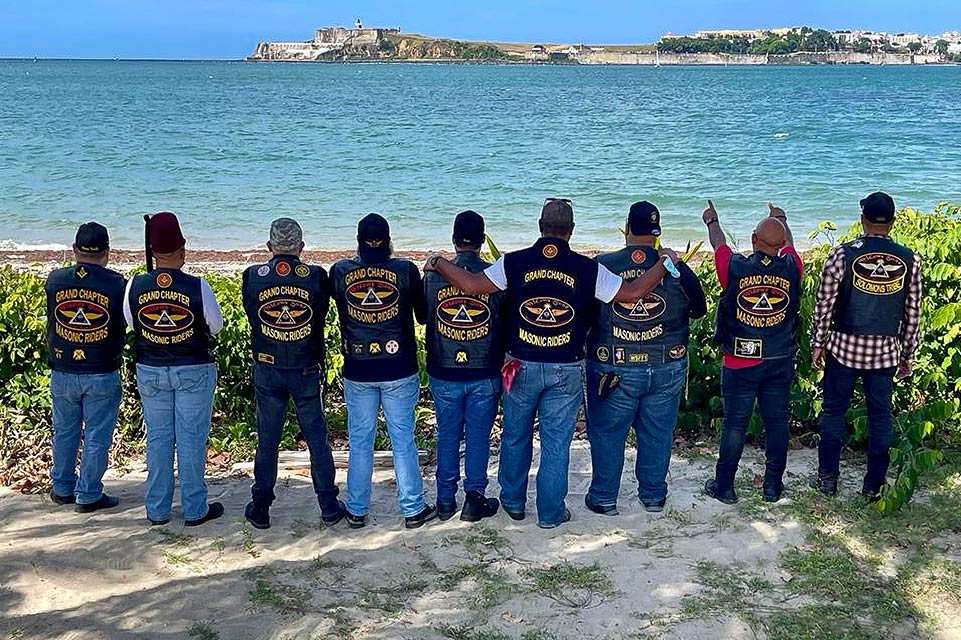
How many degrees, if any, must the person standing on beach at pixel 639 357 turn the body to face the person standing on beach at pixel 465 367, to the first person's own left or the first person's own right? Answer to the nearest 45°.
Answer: approximately 90° to the first person's own left

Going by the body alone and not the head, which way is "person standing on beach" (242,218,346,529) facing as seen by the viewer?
away from the camera

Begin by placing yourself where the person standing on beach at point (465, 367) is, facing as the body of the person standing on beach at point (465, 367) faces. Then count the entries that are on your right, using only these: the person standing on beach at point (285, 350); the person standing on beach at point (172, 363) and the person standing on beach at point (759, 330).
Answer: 1

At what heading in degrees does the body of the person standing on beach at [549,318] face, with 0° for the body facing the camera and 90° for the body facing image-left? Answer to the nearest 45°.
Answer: approximately 180°

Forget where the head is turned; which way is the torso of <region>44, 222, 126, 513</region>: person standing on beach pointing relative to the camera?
away from the camera

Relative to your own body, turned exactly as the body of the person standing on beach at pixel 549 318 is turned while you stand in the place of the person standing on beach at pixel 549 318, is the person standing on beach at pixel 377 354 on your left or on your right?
on your left

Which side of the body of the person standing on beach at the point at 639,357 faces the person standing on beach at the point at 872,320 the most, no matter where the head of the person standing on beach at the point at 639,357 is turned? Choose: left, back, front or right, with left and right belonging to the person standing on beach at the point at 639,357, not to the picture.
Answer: right

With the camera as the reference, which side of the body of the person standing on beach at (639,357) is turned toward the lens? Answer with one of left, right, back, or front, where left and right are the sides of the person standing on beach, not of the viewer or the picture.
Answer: back

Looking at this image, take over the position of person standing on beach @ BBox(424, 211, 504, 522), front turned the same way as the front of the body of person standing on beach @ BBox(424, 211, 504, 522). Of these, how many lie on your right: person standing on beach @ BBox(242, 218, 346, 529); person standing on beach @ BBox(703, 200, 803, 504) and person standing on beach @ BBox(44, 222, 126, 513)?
1

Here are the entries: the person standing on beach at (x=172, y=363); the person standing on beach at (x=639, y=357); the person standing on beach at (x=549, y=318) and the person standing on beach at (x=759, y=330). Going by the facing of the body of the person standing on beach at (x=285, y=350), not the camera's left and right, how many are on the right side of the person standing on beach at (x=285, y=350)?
3

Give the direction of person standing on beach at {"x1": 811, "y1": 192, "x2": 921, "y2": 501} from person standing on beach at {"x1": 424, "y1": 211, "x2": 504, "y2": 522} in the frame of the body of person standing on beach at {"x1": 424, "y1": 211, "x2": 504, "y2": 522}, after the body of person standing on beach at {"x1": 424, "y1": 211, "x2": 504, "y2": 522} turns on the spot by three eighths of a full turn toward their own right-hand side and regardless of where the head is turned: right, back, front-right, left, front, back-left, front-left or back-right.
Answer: front-left

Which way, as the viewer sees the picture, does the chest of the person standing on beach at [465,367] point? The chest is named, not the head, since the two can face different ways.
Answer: away from the camera

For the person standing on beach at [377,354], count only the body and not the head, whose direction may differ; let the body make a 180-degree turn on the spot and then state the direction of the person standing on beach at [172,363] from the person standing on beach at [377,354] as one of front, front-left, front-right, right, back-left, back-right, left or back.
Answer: right

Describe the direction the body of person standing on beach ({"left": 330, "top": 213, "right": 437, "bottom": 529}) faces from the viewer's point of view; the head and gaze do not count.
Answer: away from the camera

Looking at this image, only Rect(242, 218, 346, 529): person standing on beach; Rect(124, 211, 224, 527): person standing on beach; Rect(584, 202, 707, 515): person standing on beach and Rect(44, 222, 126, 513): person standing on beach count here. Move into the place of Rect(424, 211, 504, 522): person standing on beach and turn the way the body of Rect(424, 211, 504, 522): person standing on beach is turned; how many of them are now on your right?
1

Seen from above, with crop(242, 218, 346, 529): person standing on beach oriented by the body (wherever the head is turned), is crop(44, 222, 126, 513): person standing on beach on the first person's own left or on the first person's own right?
on the first person's own left

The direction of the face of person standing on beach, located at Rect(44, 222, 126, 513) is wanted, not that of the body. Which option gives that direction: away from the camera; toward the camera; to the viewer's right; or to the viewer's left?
away from the camera
